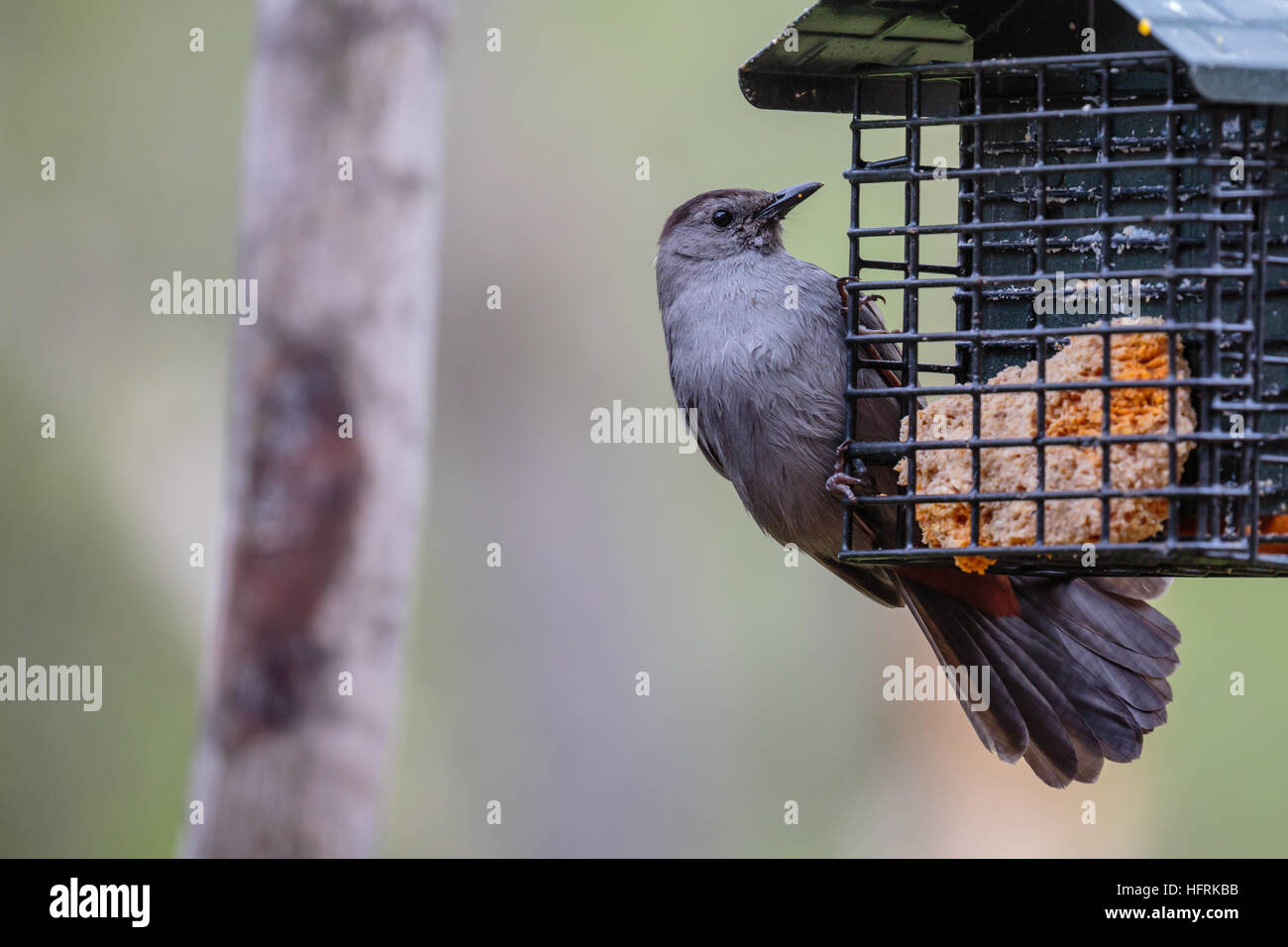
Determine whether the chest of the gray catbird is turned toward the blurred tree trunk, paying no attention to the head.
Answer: no
